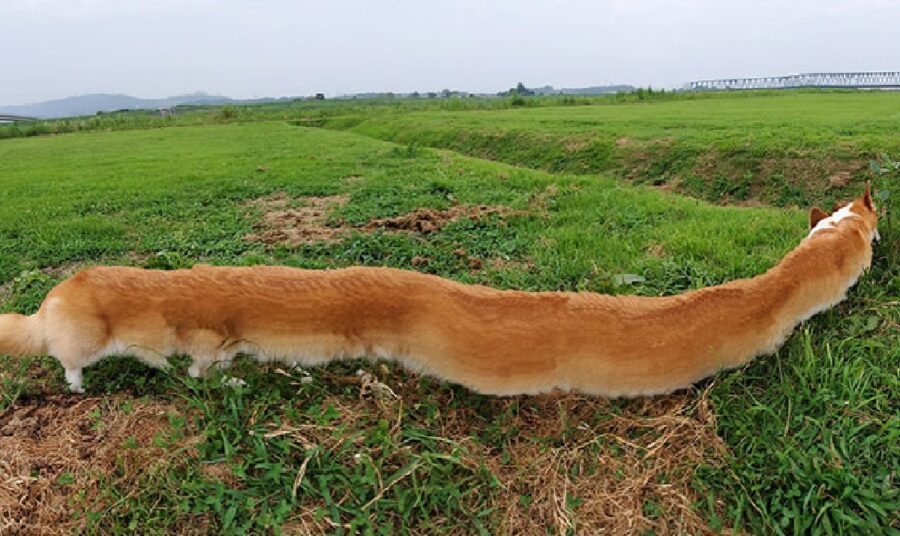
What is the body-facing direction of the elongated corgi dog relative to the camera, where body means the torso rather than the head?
to the viewer's right
